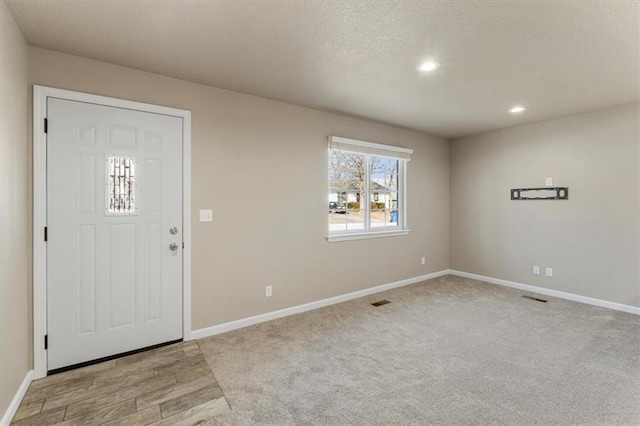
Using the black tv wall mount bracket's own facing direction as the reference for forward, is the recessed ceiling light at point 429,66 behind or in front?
in front

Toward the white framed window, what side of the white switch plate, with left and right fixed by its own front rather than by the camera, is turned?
left

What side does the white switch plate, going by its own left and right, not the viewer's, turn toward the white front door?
right

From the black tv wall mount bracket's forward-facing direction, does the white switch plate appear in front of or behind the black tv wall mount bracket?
in front

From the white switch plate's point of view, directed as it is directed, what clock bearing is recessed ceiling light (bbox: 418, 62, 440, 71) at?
The recessed ceiling light is roughly at 10 o'clock from the white switch plate.

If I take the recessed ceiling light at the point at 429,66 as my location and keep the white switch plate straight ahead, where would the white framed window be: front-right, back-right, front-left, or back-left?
front-right

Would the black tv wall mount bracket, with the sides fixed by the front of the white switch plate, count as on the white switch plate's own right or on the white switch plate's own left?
on the white switch plate's own left

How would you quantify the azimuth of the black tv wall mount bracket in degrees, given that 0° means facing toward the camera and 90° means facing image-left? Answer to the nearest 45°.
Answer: approximately 0°

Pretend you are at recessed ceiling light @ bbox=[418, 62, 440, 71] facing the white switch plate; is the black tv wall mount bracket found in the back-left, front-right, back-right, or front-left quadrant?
back-right

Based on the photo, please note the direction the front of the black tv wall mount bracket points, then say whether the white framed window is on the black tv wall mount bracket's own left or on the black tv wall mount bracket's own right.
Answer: on the black tv wall mount bracket's own right

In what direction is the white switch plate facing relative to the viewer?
toward the camera
